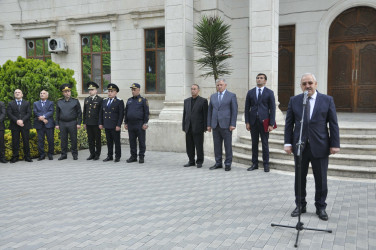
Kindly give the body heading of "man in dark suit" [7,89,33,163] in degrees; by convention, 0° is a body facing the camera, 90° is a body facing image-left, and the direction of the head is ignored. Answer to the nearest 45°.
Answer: approximately 0°

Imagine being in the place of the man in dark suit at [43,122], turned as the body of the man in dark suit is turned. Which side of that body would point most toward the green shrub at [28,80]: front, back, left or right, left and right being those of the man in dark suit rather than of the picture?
back

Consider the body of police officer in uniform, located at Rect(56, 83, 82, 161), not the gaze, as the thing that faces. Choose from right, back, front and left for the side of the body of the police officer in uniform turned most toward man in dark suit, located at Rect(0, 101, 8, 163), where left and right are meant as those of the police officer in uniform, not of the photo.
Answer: right

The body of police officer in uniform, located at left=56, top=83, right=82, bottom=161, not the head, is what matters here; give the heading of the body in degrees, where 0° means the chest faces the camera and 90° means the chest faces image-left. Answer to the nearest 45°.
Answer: approximately 0°

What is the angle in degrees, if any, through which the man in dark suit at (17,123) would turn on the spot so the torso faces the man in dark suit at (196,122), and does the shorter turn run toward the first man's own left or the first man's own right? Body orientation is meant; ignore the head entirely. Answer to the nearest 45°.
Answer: approximately 45° to the first man's own left

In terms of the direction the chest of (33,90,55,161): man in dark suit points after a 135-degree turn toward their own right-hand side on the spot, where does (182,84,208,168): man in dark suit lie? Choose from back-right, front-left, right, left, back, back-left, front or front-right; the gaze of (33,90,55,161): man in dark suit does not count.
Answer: back

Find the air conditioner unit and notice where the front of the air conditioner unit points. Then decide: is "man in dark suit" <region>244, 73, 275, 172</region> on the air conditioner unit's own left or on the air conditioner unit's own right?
on the air conditioner unit's own left

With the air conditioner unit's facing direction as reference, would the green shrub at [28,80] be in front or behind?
in front

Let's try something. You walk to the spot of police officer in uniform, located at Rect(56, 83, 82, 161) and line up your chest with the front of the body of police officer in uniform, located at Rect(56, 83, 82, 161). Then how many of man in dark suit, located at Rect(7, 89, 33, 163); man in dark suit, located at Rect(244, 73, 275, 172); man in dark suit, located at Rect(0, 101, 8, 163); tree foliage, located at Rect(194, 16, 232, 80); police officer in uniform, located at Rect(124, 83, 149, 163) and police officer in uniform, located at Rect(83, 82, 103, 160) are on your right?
2

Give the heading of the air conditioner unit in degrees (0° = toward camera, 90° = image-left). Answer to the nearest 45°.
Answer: approximately 45°
